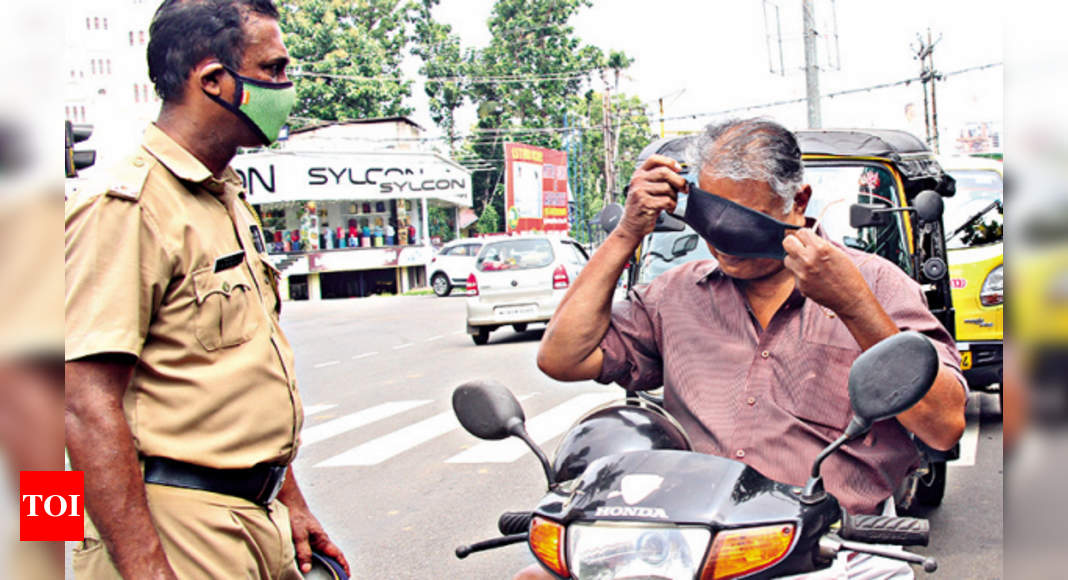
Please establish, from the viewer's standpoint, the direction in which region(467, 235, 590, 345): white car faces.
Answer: facing away from the viewer and to the right of the viewer

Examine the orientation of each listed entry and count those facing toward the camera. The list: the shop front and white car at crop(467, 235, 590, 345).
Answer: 1

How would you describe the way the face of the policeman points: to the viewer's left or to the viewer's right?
to the viewer's right

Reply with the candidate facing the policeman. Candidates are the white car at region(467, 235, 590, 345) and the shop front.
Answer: the shop front

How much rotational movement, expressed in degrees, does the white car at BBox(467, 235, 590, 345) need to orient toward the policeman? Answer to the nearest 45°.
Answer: approximately 135° to its right

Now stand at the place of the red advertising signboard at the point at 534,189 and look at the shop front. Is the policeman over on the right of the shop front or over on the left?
left

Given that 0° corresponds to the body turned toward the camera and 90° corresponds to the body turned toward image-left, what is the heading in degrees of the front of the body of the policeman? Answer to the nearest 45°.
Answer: approximately 315°

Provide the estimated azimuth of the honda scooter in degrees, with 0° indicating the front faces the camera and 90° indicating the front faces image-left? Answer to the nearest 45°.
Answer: approximately 45°

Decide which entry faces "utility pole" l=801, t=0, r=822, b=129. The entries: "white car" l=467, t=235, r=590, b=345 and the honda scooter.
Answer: the white car

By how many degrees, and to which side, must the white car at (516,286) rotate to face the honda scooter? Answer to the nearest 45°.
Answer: approximately 135° to its right
